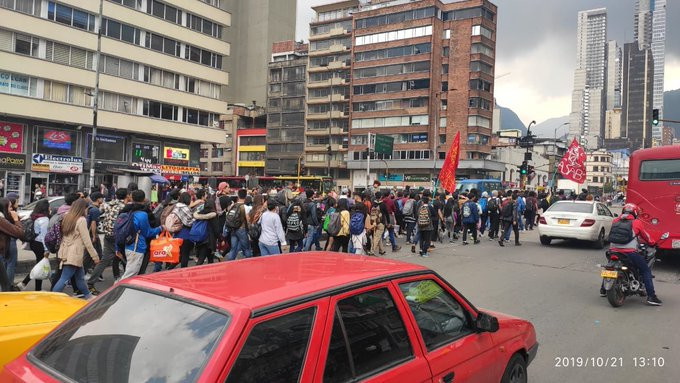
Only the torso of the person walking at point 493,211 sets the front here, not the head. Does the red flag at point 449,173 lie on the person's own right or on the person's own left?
on the person's own left

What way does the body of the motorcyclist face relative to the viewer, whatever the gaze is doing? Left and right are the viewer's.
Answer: facing away from the viewer and to the right of the viewer

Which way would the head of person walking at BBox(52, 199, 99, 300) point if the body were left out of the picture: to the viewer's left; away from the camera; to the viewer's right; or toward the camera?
away from the camera

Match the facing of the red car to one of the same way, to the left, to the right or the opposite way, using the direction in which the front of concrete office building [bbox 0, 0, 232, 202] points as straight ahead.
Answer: to the left

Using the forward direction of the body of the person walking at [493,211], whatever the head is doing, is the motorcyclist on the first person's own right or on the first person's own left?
on the first person's own right
